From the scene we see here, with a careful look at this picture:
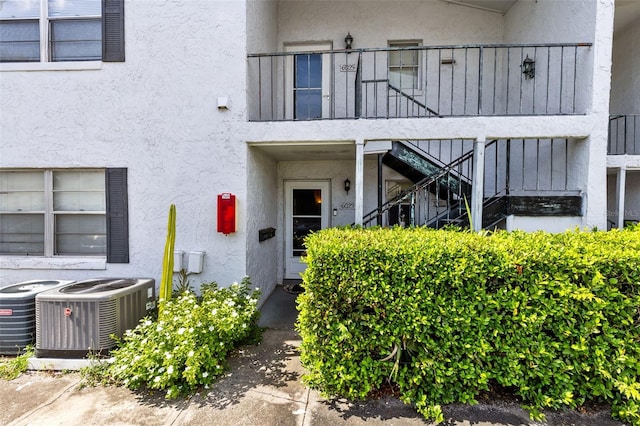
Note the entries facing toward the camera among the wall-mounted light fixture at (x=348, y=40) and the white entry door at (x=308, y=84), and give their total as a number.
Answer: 2

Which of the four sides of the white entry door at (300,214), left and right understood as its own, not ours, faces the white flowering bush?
front

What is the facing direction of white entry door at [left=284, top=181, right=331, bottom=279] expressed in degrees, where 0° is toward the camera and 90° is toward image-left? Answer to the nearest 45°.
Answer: approximately 0°

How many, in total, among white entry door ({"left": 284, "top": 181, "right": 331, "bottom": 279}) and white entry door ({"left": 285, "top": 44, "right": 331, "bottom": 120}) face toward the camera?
2
